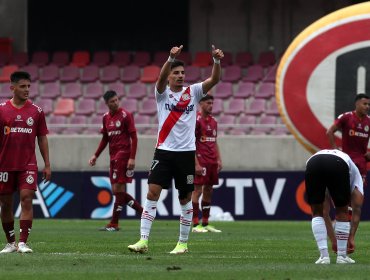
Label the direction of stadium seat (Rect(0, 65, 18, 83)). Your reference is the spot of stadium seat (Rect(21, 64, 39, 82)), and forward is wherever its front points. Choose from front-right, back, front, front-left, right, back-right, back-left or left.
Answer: right

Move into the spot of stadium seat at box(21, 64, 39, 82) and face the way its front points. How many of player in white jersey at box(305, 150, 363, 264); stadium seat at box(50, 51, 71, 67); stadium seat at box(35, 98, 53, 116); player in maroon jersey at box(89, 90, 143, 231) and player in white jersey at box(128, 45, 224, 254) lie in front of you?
4

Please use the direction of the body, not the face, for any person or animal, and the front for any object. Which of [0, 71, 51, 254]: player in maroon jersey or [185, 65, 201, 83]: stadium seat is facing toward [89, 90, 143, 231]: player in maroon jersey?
the stadium seat

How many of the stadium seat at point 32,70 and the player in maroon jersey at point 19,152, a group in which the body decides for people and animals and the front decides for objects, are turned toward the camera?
2

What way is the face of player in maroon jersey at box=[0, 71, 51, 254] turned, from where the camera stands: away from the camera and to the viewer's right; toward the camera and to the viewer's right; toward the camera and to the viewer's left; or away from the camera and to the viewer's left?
toward the camera and to the viewer's right

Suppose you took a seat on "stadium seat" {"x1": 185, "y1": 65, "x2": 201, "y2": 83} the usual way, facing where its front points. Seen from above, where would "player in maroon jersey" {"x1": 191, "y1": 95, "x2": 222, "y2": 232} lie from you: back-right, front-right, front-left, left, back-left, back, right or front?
front

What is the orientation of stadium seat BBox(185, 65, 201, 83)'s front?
toward the camera

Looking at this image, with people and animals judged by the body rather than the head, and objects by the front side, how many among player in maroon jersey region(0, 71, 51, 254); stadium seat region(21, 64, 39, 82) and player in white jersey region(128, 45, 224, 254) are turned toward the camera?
3

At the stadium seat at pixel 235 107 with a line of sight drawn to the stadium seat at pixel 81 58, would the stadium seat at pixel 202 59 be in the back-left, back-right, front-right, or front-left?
front-right

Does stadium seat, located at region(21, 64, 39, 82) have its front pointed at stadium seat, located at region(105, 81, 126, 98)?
no

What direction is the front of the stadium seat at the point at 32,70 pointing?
toward the camera

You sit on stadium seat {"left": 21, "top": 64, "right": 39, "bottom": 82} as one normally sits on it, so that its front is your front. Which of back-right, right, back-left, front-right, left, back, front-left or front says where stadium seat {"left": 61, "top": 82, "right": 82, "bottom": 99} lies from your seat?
front-left

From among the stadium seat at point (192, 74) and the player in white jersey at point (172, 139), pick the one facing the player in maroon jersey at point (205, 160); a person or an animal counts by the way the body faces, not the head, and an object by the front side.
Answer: the stadium seat

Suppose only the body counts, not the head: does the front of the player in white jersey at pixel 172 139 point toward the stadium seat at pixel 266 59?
no

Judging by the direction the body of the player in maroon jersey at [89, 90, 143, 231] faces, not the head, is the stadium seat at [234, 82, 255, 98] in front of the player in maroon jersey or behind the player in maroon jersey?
behind

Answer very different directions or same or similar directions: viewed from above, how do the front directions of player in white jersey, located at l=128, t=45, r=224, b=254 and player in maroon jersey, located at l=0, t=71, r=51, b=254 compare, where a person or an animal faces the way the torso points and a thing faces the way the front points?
same or similar directions

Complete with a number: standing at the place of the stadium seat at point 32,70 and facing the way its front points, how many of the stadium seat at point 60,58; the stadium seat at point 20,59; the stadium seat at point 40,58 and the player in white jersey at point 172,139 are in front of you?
1
